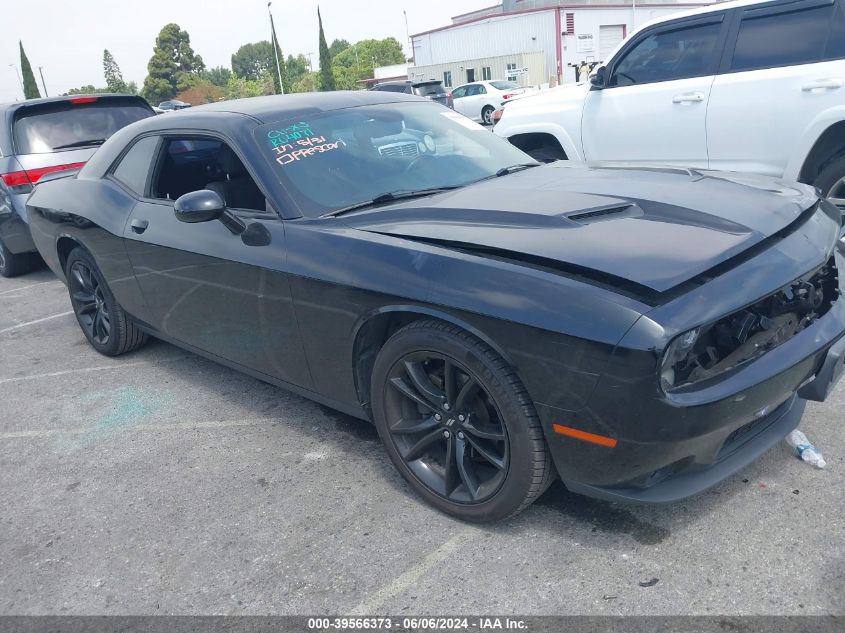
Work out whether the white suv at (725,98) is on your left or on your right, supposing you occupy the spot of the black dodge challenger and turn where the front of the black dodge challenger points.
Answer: on your left

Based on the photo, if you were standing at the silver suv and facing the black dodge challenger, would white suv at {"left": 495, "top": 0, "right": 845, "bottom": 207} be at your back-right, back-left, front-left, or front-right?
front-left

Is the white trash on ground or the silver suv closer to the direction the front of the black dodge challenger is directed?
the white trash on ground

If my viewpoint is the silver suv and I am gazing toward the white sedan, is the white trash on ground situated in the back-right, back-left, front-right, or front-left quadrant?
back-right

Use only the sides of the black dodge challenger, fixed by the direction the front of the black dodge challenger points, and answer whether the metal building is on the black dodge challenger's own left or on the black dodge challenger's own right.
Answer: on the black dodge challenger's own left

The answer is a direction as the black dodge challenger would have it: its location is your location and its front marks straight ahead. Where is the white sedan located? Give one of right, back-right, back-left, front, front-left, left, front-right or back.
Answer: back-left

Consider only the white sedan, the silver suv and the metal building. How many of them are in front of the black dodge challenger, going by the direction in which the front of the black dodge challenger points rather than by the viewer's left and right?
0

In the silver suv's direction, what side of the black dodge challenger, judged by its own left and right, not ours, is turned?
back

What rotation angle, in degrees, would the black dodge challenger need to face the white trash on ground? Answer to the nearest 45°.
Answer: approximately 45° to its left

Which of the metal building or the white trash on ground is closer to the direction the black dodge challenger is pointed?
the white trash on ground

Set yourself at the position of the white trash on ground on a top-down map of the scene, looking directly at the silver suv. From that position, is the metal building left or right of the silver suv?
right

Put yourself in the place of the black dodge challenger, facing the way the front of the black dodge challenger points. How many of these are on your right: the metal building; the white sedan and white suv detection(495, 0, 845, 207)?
0

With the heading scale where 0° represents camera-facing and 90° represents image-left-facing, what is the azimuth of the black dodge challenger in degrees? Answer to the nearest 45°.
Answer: approximately 315°
